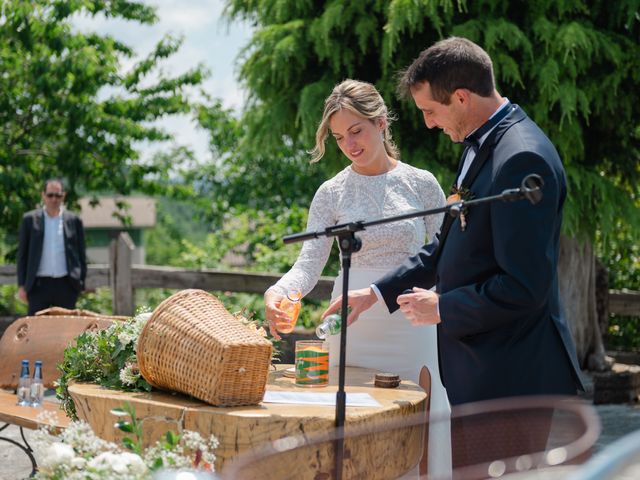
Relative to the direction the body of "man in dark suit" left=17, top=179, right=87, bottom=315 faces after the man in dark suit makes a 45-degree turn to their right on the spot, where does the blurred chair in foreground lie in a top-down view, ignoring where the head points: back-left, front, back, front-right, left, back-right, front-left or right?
front-left

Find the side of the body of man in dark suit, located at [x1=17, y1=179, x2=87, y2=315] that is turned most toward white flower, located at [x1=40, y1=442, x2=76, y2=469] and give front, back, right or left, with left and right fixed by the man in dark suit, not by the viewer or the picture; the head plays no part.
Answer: front

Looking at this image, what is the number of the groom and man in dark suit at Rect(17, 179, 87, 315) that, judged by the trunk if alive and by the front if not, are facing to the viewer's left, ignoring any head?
1

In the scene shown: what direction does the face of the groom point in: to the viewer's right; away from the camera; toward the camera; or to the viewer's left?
to the viewer's left

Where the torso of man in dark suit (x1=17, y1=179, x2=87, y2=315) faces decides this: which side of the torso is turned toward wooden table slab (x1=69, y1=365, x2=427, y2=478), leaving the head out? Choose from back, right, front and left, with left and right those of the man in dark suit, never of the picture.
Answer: front

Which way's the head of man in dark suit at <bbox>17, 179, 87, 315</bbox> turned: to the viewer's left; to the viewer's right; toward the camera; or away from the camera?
toward the camera

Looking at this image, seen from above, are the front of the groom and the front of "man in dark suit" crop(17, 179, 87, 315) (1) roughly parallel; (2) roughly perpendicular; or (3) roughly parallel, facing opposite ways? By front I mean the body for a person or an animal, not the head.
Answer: roughly perpendicular

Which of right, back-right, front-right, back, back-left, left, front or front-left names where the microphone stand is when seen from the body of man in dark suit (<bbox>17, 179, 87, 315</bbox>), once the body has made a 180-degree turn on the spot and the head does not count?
back

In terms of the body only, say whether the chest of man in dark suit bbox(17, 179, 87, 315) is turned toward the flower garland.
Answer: yes

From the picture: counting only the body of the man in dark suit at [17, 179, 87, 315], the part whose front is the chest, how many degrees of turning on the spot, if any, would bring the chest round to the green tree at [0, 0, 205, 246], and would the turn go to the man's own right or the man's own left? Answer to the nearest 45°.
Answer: approximately 180°

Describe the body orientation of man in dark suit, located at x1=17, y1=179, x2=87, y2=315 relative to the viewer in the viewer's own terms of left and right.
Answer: facing the viewer

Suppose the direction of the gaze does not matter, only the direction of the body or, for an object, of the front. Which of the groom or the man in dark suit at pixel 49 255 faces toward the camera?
the man in dark suit

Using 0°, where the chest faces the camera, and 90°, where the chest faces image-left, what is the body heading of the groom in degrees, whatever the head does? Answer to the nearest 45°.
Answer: approximately 90°

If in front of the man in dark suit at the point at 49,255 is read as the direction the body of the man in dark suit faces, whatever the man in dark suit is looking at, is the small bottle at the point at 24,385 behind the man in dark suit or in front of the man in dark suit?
in front
